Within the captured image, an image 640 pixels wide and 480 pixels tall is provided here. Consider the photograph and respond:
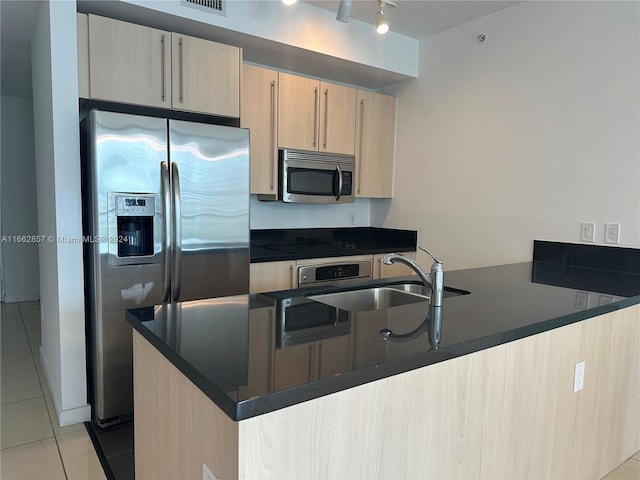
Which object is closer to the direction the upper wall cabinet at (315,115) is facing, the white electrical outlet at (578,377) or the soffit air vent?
the white electrical outlet

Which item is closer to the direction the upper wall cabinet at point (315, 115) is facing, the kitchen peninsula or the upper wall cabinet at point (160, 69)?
the kitchen peninsula

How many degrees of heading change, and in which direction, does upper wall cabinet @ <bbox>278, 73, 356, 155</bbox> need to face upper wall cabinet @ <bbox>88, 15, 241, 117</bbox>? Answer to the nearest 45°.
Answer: approximately 90° to its right

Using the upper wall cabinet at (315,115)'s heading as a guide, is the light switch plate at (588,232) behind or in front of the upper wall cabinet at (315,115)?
in front

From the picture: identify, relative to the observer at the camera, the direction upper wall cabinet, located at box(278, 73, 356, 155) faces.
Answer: facing the viewer and to the right of the viewer

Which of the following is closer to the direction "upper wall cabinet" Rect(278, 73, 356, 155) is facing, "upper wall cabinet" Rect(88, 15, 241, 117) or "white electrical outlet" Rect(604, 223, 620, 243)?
the white electrical outlet

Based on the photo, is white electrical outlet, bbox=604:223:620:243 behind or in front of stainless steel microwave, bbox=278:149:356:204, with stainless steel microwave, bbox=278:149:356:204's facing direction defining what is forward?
in front

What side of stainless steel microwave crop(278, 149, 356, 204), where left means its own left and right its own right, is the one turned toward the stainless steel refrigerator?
right

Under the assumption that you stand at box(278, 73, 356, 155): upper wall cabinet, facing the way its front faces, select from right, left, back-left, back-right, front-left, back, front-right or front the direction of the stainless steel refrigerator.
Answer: right

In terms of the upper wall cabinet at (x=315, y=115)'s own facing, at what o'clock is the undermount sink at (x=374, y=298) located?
The undermount sink is roughly at 1 o'clock from the upper wall cabinet.

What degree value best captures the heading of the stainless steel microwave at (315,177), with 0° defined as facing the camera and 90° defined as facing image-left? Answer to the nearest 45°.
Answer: approximately 315°
